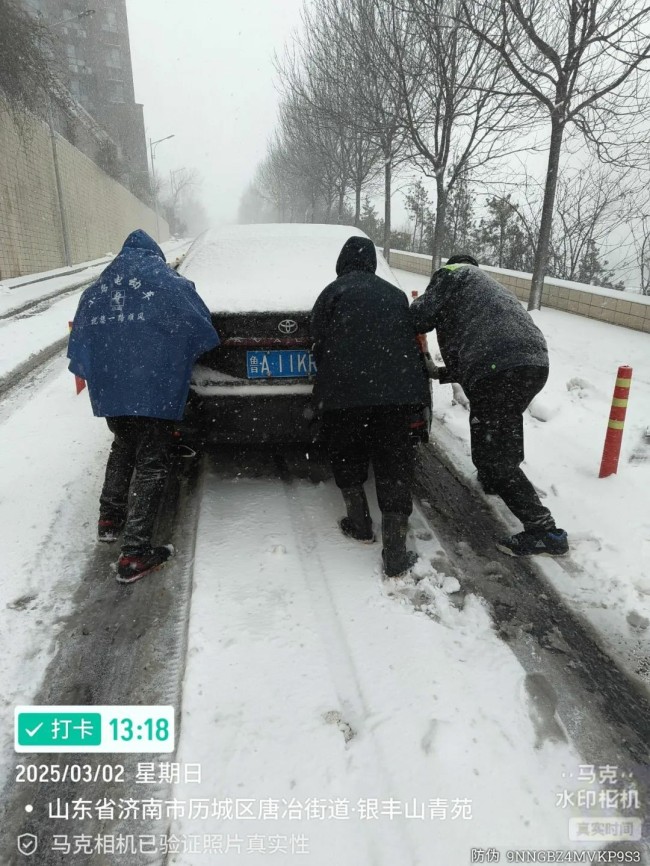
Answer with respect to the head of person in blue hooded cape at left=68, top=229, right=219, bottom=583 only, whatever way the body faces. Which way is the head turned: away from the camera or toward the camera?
away from the camera

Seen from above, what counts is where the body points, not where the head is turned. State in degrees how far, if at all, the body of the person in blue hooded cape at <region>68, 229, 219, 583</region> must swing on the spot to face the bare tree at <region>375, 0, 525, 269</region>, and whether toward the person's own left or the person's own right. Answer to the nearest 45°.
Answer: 0° — they already face it

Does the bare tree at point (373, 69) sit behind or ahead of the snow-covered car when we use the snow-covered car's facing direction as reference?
ahead

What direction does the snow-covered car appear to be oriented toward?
away from the camera

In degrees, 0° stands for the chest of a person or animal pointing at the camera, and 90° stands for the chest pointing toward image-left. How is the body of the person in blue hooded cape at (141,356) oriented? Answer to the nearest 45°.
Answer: approximately 225°

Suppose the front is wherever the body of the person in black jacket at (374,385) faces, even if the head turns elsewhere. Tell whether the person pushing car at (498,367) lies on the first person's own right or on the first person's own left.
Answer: on the first person's own right

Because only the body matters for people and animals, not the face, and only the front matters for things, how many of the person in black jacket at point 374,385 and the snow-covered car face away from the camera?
2

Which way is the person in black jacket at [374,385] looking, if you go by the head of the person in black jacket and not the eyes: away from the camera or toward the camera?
away from the camera

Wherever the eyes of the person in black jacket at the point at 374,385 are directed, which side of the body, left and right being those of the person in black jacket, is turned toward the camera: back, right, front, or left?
back

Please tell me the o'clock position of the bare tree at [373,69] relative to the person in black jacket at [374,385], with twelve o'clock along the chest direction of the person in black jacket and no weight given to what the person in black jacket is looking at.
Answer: The bare tree is roughly at 12 o'clock from the person in black jacket.

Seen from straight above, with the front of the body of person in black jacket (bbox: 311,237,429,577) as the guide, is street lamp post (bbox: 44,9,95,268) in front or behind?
in front

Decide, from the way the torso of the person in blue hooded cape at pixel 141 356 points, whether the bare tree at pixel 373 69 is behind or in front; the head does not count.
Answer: in front
